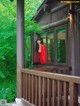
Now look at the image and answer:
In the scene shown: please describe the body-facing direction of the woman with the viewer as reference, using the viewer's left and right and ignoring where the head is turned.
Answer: facing to the left of the viewer

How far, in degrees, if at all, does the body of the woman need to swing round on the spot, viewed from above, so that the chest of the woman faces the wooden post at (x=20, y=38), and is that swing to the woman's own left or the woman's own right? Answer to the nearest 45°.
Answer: approximately 90° to the woman's own left
